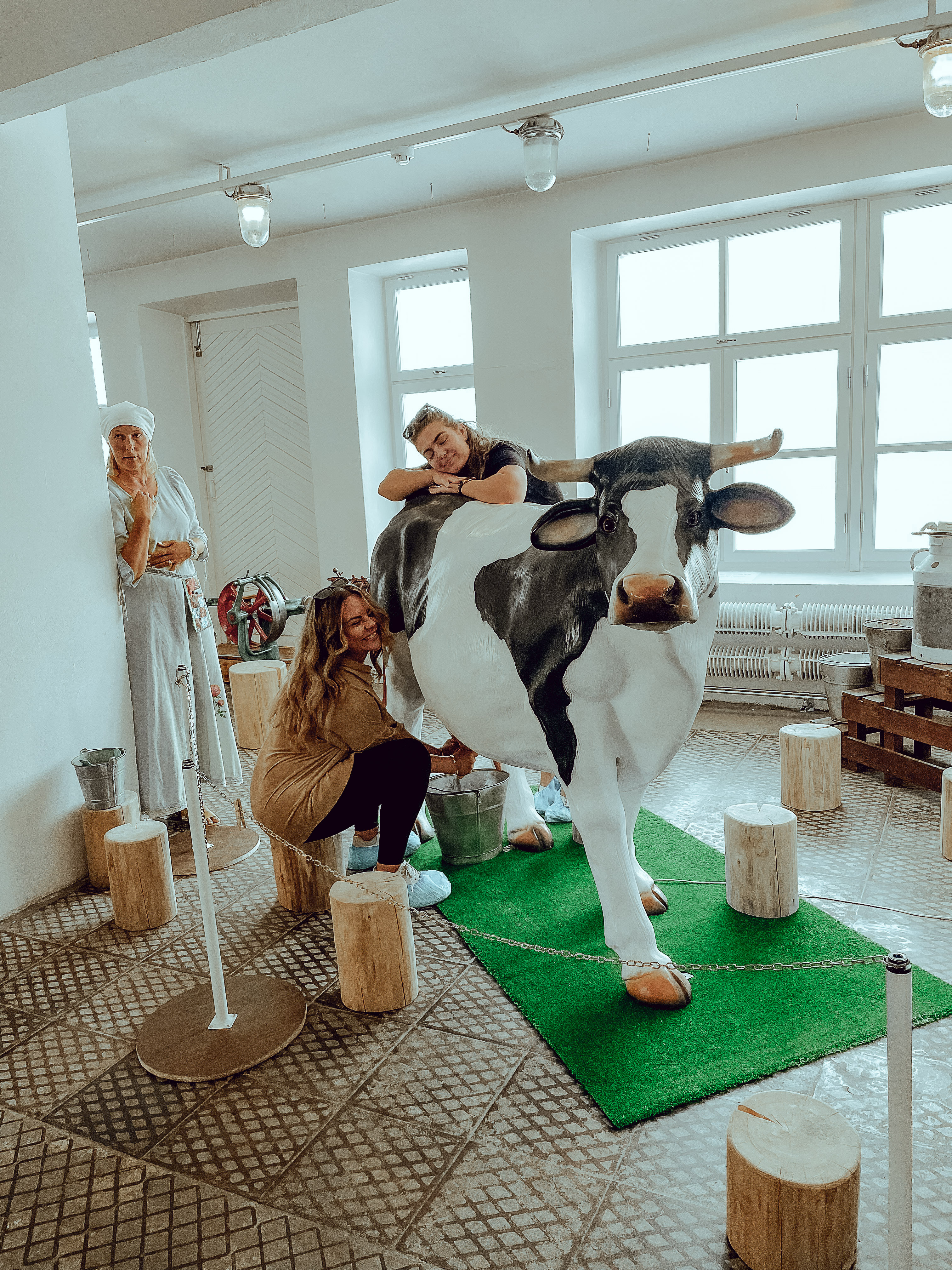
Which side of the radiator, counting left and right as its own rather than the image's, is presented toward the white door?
right

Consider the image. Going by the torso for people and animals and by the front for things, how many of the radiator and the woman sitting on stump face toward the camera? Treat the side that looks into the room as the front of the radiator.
1

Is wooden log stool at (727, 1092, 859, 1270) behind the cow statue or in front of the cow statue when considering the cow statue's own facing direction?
in front

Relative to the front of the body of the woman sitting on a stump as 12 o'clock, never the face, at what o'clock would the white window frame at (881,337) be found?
The white window frame is roughly at 11 o'clock from the woman sitting on a stump.

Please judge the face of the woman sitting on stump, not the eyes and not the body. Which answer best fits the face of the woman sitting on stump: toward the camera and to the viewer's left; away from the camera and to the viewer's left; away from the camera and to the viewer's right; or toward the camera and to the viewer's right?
toward the camera and to the viewer's right

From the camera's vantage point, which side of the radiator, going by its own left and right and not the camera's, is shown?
front

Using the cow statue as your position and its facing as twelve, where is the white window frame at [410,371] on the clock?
The white window frame is roughly at 7 o'clock from the cow statue.

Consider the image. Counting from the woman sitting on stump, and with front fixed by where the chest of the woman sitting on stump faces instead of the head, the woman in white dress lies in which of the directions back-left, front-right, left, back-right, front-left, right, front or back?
back-left

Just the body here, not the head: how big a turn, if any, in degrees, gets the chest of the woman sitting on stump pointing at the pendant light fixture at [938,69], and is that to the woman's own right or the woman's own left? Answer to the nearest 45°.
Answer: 0° — they already face it

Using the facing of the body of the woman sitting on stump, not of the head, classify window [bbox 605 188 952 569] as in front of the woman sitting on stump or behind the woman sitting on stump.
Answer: in front

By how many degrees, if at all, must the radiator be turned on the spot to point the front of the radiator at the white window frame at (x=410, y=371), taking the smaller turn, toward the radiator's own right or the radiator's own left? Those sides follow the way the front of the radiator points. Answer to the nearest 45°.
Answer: approximately 90° to the radiator's own right

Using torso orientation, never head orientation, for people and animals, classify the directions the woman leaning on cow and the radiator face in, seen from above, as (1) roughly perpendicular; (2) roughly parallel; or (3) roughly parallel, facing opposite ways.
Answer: roughly parallel

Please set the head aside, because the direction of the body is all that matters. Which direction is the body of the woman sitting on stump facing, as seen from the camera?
to the viewer's right
